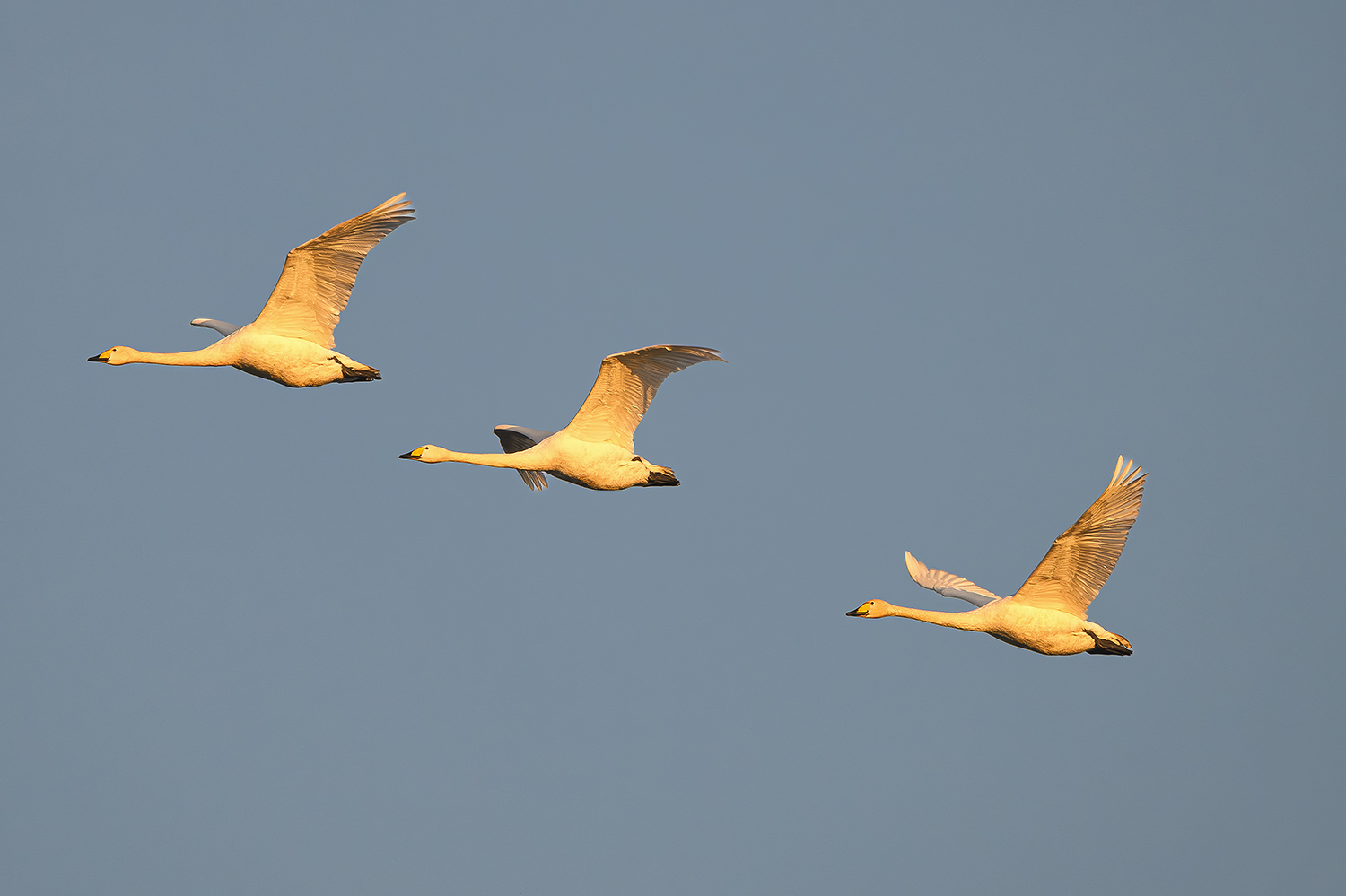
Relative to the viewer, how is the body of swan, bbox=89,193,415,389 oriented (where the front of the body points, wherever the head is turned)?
to the viewer's left

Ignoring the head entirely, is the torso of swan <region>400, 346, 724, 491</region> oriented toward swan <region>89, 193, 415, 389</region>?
yes

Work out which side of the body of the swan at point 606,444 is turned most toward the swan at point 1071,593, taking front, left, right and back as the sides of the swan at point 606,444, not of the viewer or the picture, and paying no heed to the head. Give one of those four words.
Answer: back

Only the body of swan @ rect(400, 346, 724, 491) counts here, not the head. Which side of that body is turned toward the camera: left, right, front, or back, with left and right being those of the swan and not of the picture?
left

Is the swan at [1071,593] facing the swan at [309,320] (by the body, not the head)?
yes

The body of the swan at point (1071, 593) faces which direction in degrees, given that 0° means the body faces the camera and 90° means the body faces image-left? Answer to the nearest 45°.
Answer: approximately 90°

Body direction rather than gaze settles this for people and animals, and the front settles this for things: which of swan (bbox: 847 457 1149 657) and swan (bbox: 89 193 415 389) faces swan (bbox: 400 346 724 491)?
swan (bbox: 847 457 1149 657)

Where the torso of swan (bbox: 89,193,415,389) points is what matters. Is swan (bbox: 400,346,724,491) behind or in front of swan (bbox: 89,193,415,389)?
behind

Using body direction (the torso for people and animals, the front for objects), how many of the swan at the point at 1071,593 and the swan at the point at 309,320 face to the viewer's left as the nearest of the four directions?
2
